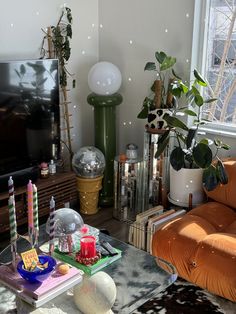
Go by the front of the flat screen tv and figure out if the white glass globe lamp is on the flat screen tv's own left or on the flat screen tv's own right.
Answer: on the flat screen tv's own left

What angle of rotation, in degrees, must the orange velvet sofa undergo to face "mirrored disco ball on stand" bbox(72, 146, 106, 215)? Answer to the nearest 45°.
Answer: approximately 90° to its right

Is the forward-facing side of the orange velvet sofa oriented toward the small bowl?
yes

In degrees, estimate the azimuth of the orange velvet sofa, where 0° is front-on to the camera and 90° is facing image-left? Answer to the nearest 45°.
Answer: approximately 45°

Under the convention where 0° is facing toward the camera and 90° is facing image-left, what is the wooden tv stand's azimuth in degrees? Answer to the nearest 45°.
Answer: approximately 315°

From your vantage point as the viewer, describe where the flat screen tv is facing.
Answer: facing the viewer and to the right of the viewer

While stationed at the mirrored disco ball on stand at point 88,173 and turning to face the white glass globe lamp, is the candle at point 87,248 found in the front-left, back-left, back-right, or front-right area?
back-right

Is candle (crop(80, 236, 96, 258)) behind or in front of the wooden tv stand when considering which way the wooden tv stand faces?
in front

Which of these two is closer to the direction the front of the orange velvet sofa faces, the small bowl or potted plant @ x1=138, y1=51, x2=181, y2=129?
the small bowl

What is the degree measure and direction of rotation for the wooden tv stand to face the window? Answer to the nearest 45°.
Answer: approximately 45° to its left

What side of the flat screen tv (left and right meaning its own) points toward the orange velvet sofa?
front

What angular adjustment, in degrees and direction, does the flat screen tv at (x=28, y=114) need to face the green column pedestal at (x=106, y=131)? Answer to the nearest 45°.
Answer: approximately 90° to its left

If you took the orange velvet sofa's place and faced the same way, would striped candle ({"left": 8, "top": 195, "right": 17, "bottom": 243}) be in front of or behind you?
in front
